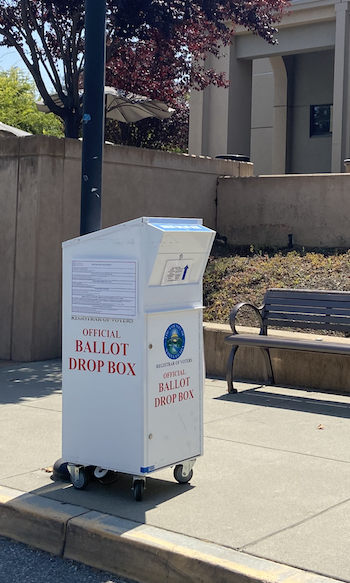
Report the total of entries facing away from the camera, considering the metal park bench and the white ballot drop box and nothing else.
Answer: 0

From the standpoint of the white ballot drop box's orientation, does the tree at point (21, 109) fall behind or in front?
behind

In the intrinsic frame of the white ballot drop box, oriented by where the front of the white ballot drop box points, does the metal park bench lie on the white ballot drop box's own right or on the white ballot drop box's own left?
on the white ballot drop box's own left

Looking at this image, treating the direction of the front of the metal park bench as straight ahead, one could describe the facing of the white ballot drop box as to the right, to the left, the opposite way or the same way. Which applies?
to the left

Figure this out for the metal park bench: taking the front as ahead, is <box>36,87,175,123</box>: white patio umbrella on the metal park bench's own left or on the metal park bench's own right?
on the metal park bench's own right

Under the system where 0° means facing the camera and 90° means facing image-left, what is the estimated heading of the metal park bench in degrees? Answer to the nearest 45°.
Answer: approximately 45°

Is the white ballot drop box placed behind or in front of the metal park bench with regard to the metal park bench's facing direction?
in front

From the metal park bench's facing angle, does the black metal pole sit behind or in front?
in front

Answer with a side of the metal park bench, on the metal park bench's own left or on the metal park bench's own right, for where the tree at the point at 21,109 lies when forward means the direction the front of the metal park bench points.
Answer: on the metal park bench's own right

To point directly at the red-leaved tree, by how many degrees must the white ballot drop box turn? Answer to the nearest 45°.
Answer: approximately 135° to its left

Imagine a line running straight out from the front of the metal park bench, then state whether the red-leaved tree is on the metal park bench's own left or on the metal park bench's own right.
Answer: on the metal park bench's own right

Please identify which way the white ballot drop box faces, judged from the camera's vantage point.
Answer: facing the viewer and to the right of the viewer
